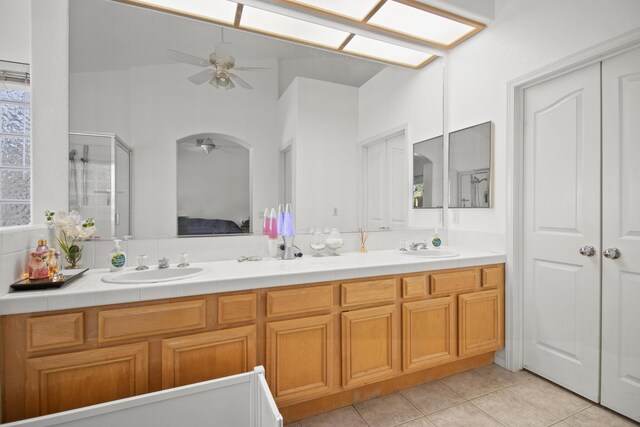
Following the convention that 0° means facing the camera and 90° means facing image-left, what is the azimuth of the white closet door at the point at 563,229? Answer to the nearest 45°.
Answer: approximately 45°

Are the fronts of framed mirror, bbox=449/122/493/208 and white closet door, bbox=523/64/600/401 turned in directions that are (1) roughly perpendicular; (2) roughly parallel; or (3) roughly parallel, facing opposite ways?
roughly parallel

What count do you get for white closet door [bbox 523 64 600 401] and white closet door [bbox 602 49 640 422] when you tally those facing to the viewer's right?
0

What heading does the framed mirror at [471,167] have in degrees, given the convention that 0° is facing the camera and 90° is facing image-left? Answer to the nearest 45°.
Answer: approximately 45°

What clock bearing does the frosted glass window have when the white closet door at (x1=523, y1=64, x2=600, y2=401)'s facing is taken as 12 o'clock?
The frosted glass window is roughly at 12 o'clock from the white closet door.

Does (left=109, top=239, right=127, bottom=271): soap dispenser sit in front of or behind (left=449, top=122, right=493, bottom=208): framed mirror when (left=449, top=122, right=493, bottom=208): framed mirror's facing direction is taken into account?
in front

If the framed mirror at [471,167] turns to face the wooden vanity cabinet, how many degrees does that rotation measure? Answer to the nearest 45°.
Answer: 0° — it already faces it

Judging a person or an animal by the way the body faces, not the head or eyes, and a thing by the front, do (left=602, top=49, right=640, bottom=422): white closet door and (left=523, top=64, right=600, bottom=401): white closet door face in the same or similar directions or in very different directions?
same or similar directions

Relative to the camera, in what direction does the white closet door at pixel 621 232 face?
facing the viewer and to the left of the viewer

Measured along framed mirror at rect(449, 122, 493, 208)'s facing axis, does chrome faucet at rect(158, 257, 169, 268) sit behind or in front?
in front

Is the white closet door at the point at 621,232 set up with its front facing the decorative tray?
yes

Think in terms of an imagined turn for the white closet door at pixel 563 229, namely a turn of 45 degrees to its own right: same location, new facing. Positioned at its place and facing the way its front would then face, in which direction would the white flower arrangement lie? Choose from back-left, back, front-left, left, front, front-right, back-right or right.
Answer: front-left

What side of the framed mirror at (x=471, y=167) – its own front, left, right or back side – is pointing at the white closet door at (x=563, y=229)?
left
